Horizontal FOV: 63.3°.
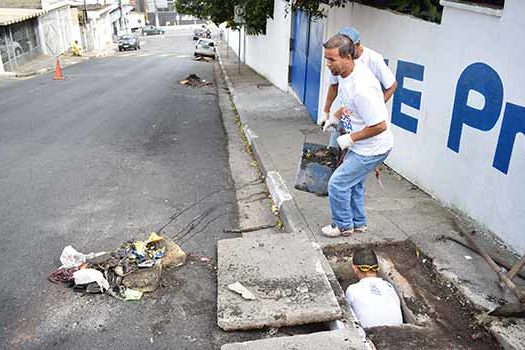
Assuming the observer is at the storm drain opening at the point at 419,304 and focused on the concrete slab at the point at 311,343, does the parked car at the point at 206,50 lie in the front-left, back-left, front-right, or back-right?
back-right

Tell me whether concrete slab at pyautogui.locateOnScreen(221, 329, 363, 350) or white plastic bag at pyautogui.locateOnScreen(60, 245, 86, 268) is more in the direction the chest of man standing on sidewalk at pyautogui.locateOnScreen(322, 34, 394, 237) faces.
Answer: the white plastic bag

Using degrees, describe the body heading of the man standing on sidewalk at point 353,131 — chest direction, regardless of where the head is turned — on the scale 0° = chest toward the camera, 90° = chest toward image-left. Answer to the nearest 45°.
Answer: approximately 90°

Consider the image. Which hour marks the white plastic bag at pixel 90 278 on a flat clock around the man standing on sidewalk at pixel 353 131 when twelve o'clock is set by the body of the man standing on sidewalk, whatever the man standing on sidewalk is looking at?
The white plastic bag is roughly at 11 o'clock from the man standing on sidewalk.

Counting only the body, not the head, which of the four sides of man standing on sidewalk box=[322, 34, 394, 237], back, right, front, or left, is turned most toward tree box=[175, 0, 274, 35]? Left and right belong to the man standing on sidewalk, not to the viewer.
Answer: right

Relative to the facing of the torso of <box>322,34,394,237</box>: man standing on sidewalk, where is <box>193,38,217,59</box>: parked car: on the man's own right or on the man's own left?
on the man's own right

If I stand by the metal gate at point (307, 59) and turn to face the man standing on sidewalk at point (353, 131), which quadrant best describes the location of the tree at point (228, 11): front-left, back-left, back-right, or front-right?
back-right

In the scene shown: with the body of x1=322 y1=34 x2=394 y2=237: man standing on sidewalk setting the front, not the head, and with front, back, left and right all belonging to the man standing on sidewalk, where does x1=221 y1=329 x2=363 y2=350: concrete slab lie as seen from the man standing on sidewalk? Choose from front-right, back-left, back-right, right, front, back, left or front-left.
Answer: left

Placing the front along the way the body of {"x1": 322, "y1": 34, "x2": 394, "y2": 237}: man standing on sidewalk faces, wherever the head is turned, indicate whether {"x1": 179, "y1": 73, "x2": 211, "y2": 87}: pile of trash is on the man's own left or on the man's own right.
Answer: on the man's own right
